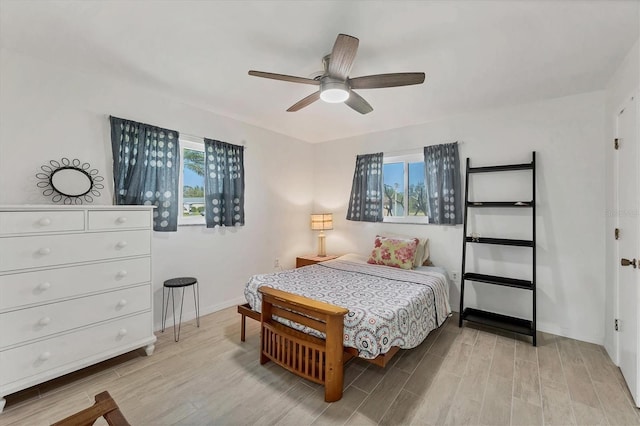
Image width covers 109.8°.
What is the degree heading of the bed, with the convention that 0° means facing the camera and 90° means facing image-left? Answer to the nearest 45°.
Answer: approximately 45°

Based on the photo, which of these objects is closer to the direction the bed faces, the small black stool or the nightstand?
the small black stool

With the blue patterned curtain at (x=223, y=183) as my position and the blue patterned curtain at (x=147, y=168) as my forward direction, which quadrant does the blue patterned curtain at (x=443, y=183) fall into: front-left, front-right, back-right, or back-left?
back-left

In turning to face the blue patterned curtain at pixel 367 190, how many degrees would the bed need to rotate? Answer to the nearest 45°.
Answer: approximately 135° to its right

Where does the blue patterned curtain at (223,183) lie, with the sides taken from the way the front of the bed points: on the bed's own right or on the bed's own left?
on the bed's own right

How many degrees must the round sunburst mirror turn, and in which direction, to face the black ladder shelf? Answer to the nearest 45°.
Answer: approximately 45° to its left

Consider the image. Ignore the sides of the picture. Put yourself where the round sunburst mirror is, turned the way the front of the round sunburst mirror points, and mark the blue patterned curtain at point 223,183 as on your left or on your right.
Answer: on your left

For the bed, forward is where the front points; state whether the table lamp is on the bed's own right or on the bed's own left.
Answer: on the bed's own right

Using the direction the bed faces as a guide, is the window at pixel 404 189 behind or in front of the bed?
behind

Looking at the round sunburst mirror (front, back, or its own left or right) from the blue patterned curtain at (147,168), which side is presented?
left
